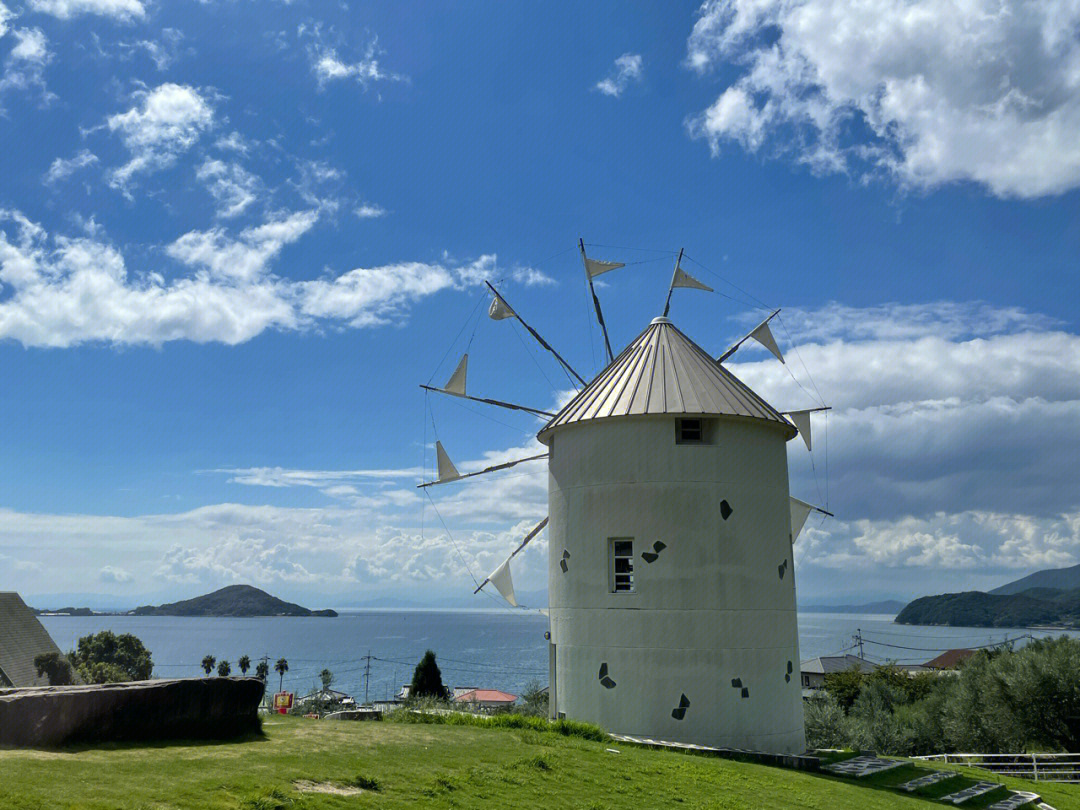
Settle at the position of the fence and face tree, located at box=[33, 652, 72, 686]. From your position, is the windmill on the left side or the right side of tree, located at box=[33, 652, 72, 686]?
left

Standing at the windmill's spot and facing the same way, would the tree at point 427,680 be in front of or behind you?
in front

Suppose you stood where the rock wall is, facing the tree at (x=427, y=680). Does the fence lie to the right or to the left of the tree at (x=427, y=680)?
right

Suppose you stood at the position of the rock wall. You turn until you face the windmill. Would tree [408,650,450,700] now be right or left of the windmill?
left
